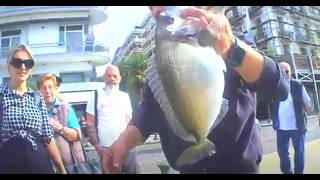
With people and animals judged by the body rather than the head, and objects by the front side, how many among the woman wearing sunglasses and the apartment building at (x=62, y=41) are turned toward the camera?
2

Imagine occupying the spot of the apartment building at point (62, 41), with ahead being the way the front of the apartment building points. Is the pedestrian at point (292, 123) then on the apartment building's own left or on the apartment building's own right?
on the apartment building's own left

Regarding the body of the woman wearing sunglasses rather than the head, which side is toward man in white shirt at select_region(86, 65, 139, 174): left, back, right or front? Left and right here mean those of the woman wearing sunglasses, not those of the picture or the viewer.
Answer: left

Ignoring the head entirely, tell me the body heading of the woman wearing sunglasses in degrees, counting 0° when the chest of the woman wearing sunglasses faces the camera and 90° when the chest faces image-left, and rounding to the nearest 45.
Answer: approximately 0°

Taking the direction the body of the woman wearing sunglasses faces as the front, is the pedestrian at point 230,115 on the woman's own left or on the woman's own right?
on the woman's own left

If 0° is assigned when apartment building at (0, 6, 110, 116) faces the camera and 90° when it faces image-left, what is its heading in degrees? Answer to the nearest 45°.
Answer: approximately 0°
